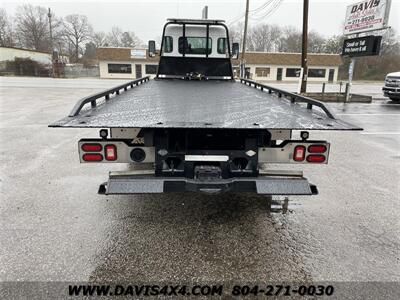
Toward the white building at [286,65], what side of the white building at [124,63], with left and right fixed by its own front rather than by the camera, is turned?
left

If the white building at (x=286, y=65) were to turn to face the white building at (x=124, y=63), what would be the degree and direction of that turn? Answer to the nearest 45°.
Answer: approximately 90° to its right

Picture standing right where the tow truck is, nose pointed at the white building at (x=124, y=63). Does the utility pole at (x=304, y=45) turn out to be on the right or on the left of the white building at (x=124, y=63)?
right

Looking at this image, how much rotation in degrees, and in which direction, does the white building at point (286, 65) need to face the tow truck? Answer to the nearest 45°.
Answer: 0° — it already faces it

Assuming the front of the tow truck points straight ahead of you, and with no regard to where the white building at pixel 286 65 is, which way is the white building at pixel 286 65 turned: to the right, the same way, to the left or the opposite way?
the opposite way

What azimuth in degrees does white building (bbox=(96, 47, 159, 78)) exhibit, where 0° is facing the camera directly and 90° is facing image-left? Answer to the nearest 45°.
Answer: approximately 0°

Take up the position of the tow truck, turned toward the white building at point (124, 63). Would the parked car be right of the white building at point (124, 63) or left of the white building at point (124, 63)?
right

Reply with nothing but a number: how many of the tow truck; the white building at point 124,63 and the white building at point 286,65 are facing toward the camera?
2

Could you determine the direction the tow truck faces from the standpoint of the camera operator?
facing away from the viewer

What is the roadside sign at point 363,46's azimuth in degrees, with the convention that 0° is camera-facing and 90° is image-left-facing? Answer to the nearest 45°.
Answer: approximately 45°

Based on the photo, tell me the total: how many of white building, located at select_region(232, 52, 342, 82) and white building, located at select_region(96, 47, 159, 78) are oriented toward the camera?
2

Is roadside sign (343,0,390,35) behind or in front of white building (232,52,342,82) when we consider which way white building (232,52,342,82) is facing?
in front

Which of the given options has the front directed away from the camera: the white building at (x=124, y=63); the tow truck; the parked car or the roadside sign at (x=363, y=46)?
the tow truck

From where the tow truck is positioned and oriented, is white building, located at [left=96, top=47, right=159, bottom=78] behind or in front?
in front
